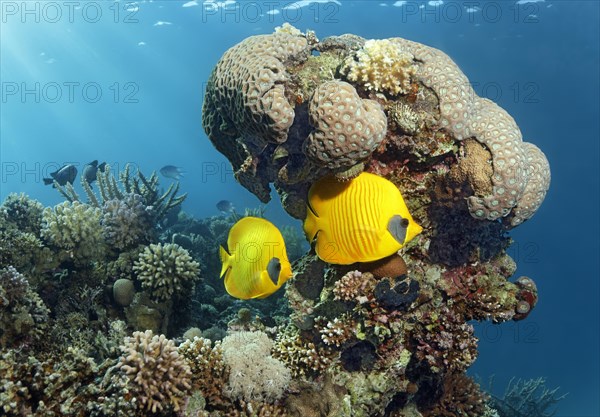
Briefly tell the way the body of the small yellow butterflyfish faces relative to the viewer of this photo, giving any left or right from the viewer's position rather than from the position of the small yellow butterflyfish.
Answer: facing to the right of the viewer

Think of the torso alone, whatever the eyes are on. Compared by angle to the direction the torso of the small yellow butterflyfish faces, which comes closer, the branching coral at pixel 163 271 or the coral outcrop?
the coral outcrop

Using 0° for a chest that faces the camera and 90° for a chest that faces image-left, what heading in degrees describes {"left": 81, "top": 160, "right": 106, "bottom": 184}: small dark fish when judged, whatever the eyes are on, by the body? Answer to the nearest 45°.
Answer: approximately 90°

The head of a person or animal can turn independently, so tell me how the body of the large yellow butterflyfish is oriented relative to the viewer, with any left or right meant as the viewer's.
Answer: facing to the right of the viewer

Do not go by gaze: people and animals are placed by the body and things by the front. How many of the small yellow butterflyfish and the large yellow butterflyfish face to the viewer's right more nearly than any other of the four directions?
2
